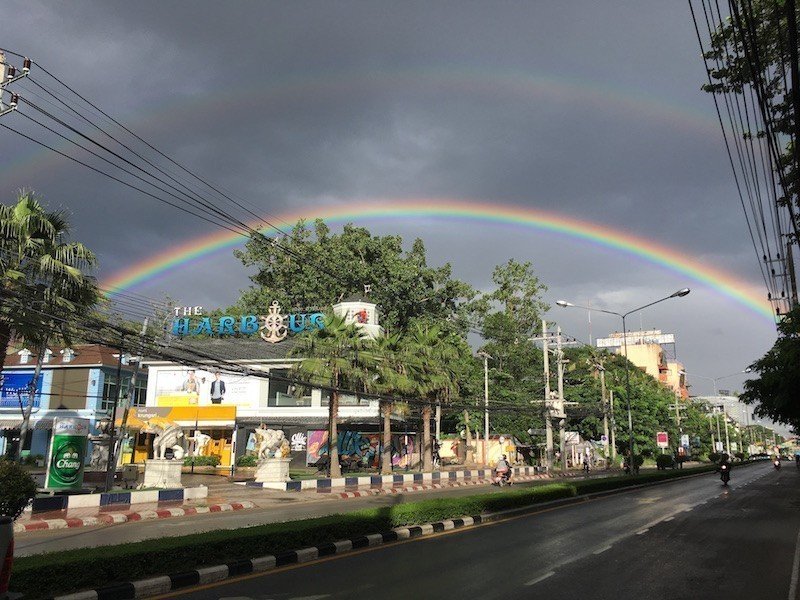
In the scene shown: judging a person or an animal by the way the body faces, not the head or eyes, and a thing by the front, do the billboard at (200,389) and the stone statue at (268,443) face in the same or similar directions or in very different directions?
same or similar directions

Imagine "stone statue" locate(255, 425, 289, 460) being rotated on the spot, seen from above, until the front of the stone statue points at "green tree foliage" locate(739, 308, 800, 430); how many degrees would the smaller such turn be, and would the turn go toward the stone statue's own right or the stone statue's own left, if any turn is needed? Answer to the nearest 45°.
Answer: approximately 45° to the stone statue's own left

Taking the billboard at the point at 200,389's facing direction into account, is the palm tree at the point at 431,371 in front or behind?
in front

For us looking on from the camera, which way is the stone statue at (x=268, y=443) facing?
facing the viewer and to the right of the viewer

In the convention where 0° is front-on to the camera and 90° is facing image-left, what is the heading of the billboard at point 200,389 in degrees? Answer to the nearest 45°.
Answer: approximately 315°

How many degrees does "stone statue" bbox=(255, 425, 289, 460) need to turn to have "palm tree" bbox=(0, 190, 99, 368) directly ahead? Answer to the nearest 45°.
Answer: approximately 90° to its right

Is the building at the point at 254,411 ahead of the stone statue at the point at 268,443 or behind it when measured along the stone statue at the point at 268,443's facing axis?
behind

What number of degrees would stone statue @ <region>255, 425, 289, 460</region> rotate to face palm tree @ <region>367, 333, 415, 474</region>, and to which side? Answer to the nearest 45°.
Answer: approximately 90° to its left

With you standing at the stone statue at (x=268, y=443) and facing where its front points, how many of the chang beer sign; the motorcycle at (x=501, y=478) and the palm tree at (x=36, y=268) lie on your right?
2

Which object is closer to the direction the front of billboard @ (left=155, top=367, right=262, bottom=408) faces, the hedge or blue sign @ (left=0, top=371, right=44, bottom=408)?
the hedge

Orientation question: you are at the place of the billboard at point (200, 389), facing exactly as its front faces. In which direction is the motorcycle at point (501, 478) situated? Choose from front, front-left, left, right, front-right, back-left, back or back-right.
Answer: front

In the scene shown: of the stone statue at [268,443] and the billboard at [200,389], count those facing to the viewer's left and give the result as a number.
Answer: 0
